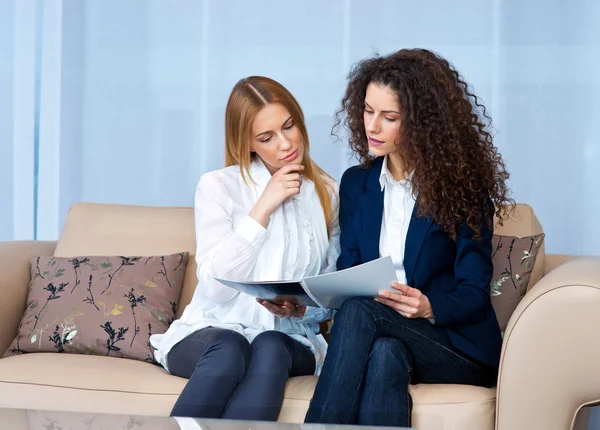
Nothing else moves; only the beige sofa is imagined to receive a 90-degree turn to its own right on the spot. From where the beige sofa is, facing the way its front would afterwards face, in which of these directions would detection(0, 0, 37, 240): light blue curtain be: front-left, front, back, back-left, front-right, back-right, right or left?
front-right

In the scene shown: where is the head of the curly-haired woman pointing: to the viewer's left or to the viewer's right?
to the viewer's left

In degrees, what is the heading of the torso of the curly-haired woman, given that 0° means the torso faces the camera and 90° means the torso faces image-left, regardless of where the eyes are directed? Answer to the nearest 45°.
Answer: approximately 45°

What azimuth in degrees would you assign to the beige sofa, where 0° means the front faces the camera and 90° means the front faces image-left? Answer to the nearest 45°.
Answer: approximately 0°
